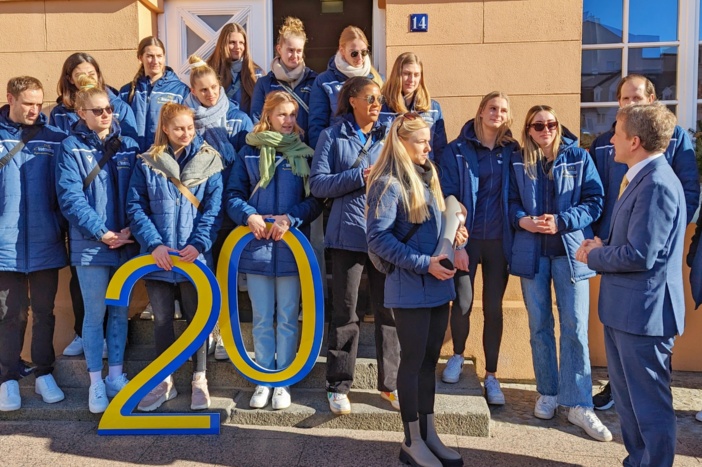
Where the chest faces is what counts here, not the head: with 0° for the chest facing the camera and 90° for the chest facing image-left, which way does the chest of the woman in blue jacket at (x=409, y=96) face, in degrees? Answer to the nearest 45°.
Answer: approximately 0°

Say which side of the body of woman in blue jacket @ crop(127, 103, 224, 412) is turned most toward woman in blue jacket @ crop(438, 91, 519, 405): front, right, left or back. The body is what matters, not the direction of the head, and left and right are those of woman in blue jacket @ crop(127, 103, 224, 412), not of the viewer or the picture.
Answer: left

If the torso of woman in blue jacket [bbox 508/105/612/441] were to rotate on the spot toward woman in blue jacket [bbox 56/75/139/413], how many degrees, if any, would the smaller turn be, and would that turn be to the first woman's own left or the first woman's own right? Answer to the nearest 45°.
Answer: approximately 90° to the first woman's own right

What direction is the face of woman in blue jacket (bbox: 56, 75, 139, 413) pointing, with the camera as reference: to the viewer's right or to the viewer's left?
to the viewer's right

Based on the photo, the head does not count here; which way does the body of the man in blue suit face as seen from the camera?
to the viewer's left

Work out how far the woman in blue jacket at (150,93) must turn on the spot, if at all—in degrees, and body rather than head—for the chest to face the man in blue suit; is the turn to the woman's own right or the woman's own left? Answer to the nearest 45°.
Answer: approximately 45° to the woman's own left

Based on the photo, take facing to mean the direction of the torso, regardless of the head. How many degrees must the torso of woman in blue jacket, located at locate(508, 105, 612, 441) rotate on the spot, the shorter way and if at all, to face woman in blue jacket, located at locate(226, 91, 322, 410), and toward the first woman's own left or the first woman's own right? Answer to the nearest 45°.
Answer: approximately 90° to the first woman's own right
